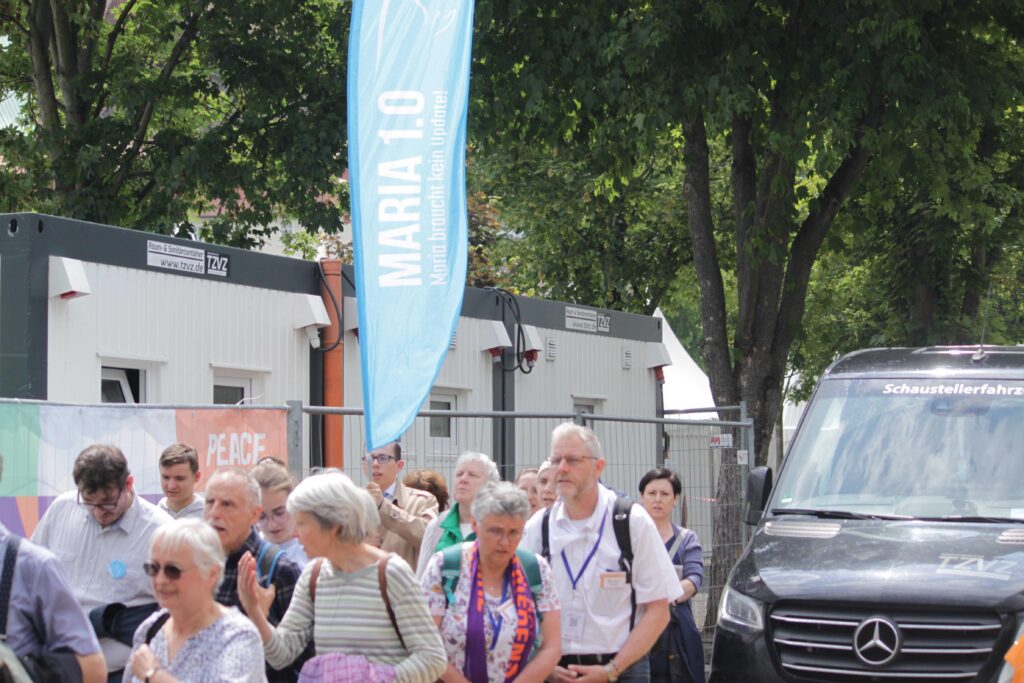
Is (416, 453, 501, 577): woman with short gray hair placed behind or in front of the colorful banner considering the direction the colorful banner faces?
in front

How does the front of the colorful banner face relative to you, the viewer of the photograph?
facing the viewer

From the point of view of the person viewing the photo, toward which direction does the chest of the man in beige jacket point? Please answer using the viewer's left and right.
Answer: facing the viewer and to the left of the viewer

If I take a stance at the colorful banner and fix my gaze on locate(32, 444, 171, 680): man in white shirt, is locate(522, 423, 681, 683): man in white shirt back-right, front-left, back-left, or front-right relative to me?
front-left

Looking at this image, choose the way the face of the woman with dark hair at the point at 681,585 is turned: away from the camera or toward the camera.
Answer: toward the camera

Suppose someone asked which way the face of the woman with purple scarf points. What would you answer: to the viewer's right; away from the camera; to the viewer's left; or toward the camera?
toward the camera

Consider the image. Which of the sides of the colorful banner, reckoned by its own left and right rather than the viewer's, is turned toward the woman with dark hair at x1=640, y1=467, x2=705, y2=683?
left

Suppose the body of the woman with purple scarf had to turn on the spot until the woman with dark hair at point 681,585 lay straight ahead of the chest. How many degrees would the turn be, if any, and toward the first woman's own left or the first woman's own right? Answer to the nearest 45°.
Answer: approximately 135° to the first woman's own left

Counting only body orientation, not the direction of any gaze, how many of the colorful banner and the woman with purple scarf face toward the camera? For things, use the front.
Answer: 2

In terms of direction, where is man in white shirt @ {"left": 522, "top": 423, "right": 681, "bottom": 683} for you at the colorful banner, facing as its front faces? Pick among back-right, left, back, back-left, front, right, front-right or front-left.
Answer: front-left

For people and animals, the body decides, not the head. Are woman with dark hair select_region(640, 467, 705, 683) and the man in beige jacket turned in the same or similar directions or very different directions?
same or similar directions

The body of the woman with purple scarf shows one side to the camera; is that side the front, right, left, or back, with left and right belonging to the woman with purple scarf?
front

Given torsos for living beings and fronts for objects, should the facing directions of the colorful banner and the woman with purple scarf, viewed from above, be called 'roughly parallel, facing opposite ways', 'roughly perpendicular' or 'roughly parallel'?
roughly parallel
